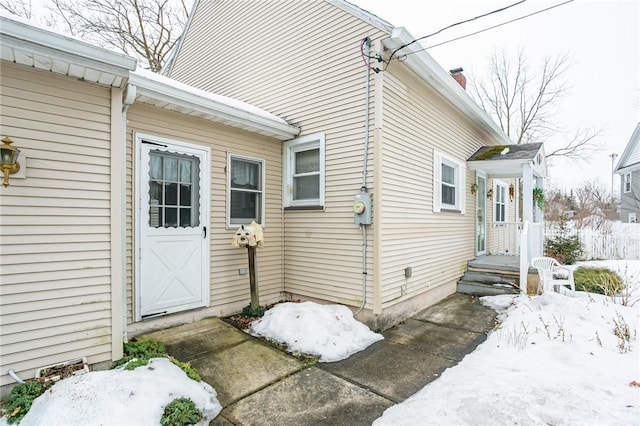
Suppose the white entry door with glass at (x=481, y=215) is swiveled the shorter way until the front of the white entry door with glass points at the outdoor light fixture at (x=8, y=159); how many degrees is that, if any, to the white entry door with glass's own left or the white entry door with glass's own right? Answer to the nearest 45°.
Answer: approximately 90° to the white entry door with glass's own right

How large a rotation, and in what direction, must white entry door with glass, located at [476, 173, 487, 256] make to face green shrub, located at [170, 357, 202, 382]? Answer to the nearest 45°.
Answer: approximately 90° to its right

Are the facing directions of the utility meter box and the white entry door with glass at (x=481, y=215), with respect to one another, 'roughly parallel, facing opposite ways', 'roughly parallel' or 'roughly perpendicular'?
roughly perpendicular

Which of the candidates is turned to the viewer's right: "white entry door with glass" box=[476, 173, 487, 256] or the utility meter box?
the white entry door with glass

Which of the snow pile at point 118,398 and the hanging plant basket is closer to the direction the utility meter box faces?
the snow pile

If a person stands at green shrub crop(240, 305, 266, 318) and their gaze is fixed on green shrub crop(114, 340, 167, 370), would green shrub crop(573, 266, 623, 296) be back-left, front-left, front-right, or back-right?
back-left

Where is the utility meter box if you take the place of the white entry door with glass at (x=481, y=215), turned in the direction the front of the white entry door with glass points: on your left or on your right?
on your right

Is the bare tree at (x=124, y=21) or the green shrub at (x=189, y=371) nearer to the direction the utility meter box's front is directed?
the green shrub

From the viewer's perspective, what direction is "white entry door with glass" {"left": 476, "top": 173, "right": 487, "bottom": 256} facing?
to the viewer's right
